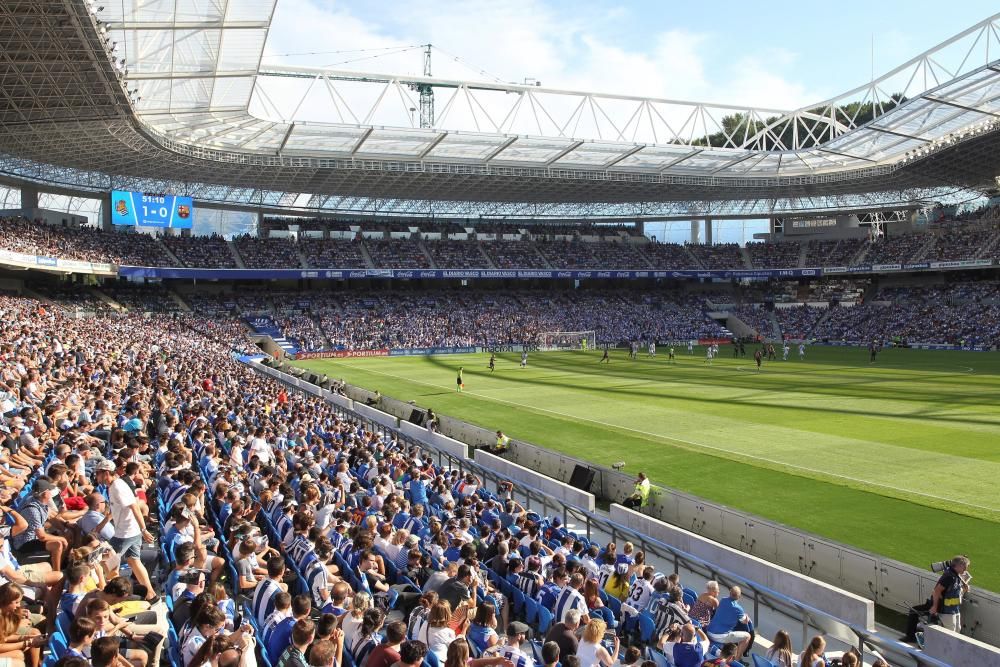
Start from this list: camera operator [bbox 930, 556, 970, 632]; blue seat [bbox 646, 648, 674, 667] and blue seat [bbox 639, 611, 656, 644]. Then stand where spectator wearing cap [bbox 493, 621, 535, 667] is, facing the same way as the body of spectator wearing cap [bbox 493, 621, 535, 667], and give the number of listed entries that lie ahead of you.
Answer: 3

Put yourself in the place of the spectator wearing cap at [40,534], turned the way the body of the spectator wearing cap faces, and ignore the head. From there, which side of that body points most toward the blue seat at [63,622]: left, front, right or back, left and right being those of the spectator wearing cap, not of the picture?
right

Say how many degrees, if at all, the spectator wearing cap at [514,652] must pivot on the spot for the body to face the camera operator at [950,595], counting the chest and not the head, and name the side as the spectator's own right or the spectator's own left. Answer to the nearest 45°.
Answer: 0° — they already face them

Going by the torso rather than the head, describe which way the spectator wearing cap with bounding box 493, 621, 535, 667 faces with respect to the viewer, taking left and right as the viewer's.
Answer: facing away from the viewer and to the right of the viewer

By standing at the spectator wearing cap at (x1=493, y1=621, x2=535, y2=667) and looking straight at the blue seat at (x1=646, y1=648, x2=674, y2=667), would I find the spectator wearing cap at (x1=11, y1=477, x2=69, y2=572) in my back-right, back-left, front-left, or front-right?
back-left

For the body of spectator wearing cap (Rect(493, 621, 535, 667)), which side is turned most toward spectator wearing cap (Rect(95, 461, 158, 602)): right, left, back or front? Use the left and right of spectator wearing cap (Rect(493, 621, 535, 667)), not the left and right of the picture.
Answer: left

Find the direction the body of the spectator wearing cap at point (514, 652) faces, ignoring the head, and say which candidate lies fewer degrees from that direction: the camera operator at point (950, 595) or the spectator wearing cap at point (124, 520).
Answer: the camera operator

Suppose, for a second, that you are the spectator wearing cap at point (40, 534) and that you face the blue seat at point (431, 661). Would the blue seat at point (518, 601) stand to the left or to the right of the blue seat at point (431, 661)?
left

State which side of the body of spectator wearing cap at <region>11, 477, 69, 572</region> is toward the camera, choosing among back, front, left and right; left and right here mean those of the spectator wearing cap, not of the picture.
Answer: right
